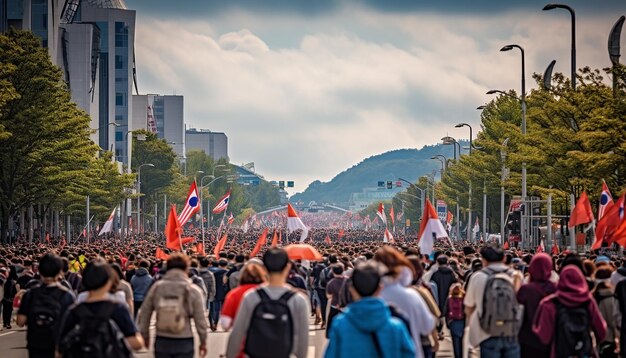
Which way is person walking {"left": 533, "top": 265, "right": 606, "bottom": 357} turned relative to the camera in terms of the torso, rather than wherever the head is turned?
away from the camera

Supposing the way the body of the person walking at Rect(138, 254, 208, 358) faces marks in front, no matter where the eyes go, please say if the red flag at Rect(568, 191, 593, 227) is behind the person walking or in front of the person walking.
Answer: in front

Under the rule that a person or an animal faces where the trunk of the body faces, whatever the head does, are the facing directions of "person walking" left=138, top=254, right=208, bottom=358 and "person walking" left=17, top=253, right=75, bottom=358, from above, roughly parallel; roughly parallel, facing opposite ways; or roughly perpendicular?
roughly parallel

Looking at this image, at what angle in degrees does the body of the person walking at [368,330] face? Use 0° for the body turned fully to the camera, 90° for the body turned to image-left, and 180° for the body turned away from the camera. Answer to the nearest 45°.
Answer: approximately 180°

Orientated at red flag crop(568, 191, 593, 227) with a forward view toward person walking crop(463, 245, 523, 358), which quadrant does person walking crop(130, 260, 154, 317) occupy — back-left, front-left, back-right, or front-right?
front-right

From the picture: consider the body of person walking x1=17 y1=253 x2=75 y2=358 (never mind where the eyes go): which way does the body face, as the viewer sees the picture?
away from the camera

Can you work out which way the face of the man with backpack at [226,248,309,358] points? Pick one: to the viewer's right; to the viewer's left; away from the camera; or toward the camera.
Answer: away from the camera

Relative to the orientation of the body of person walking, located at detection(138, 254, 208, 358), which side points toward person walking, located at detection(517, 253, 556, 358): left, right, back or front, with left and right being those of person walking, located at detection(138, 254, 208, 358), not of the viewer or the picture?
right

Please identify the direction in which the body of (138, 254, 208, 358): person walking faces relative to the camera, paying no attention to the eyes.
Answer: away from the camera

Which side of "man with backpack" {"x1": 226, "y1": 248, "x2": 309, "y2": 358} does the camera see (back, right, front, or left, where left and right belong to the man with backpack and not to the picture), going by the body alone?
back

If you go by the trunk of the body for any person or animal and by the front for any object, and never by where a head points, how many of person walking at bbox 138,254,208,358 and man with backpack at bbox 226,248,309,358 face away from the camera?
2

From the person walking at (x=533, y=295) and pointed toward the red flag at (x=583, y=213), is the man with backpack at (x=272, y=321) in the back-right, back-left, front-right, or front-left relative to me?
back-left

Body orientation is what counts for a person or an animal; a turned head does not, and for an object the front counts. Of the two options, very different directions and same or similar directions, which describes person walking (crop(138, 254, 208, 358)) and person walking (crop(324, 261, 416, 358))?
same or similar directions

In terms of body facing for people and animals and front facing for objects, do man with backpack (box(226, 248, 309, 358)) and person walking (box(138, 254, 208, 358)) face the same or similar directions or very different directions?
same or similar directions

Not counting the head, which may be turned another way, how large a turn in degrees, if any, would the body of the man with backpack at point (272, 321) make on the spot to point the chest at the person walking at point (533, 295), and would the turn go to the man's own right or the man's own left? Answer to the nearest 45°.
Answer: approximately 45° to the man's own right

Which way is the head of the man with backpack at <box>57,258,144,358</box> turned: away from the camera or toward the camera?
away from the camera

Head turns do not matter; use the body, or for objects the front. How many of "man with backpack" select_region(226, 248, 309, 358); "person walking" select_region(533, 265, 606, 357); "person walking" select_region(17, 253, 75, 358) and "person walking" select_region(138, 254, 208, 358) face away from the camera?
4
